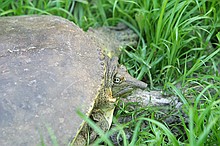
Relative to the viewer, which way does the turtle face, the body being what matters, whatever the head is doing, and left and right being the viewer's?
facing to the right of the viewer
